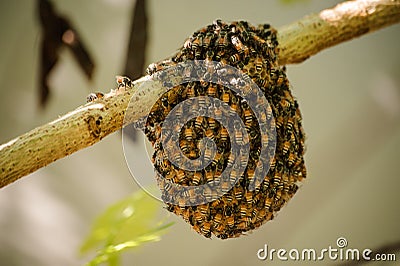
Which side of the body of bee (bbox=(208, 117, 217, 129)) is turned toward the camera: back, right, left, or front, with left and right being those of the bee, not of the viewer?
back

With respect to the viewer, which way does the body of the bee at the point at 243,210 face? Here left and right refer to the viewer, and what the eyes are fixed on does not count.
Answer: facing away from the viewer

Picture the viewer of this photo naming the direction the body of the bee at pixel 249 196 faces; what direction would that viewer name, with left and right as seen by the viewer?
facing away from the viewer

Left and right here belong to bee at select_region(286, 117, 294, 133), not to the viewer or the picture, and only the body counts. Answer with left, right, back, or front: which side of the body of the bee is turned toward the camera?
back

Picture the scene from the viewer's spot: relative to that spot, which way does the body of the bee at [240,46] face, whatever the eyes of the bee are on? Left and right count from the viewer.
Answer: facing away from the viewer and to the left of the viewer

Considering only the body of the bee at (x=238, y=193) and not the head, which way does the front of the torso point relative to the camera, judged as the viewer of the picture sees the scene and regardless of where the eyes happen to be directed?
away from the camera

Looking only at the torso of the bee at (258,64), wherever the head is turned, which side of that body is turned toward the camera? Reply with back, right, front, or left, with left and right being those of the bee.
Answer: back
